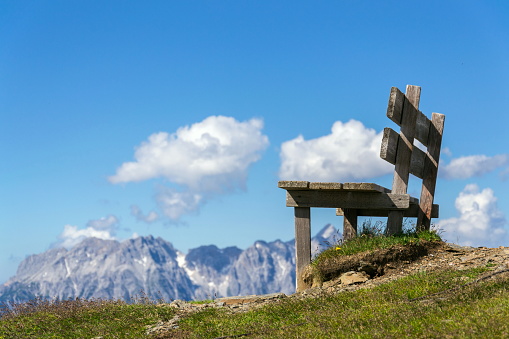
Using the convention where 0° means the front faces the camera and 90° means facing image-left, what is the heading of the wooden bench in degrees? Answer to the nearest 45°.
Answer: approximately 90°

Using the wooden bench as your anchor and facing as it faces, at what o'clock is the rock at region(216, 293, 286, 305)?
The rock is roughly at 11 o'clock from the wooden bench.
